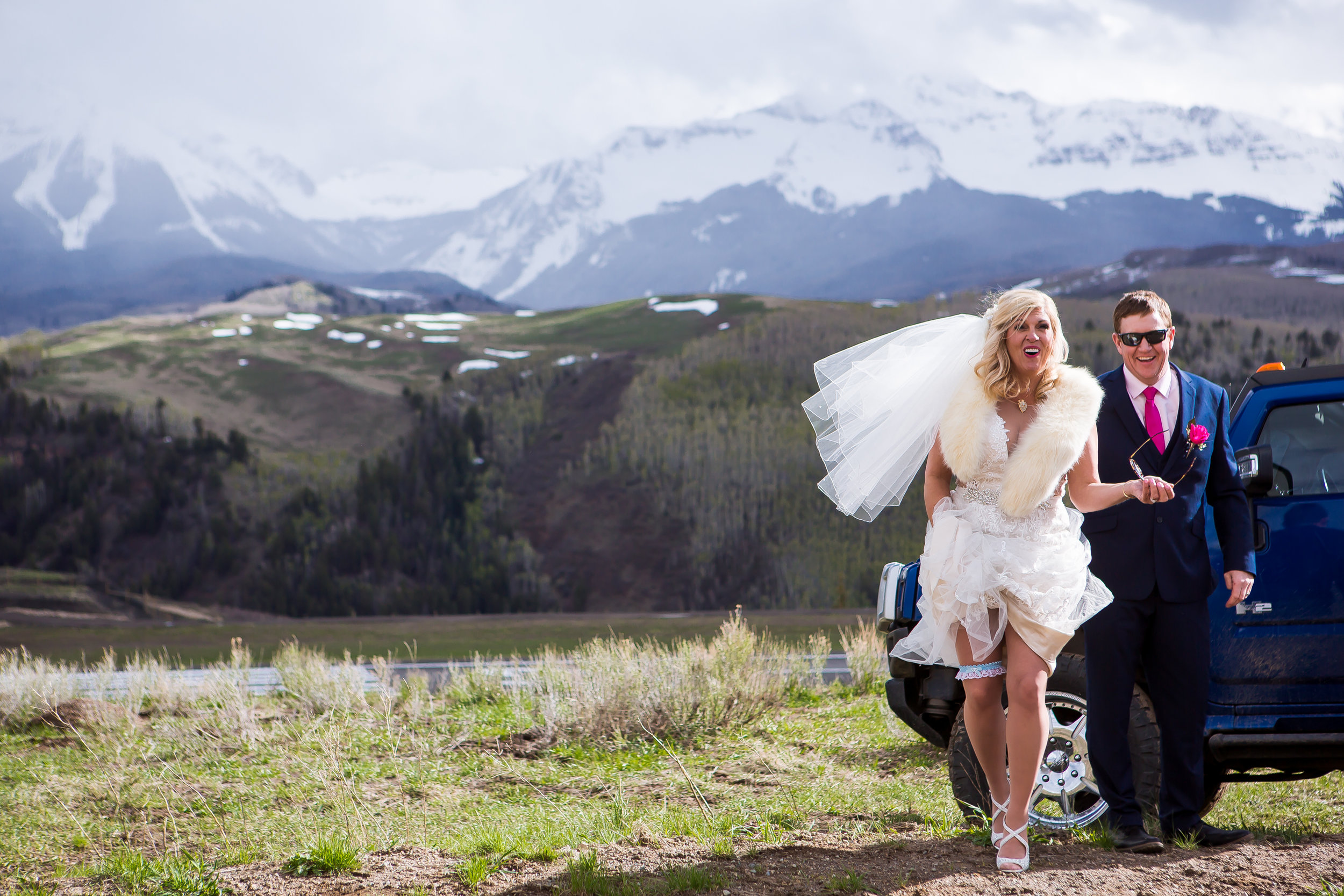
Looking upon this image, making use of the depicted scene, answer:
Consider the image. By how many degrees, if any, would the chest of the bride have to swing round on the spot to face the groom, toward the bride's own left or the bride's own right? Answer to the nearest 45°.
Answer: approximately 135° to the bride's own left

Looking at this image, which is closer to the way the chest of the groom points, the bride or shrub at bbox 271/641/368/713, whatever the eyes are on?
the bride

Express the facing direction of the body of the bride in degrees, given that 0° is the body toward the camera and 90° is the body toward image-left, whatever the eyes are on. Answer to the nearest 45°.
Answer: approximately 0°

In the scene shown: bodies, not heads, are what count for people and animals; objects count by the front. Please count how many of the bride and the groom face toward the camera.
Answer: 2

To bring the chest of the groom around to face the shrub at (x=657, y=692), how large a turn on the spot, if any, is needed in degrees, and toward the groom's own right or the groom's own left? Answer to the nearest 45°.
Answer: approximately 135° to the groom's own right
